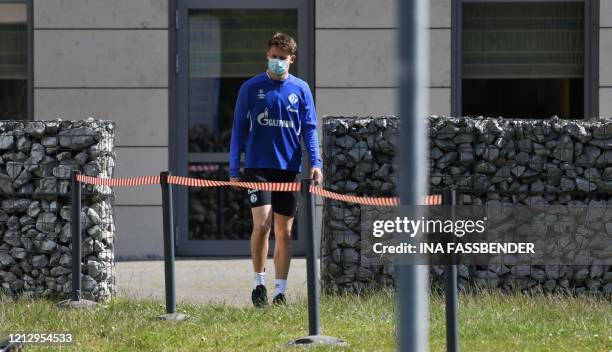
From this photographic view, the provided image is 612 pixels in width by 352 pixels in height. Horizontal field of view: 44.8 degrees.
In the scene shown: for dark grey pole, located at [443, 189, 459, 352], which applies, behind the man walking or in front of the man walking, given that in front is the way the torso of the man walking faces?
in front

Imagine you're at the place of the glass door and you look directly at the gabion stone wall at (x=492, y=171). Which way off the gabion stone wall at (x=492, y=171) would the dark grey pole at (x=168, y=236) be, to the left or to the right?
right

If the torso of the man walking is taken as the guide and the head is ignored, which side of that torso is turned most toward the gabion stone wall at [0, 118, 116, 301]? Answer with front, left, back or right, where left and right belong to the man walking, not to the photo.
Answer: right

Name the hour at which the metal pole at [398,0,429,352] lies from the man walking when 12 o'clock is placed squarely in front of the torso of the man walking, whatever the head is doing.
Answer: The metal pole is roughly at 12 o'clock from the man walking.

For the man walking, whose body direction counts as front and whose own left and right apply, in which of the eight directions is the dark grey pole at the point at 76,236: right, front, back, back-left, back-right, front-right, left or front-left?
right

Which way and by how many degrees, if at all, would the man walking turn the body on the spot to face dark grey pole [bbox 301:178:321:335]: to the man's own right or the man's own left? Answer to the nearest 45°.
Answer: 0° — they already face it

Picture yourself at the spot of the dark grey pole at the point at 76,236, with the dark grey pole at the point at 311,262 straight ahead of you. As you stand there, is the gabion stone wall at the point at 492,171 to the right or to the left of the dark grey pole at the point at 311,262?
left

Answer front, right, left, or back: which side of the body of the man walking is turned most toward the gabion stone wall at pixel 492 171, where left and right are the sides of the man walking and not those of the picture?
left

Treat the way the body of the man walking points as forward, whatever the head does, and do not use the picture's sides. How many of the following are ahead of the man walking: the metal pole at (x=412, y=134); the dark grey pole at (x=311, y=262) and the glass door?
2

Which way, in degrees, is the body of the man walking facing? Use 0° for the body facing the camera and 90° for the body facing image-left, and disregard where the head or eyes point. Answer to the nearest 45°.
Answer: approximately 0°
